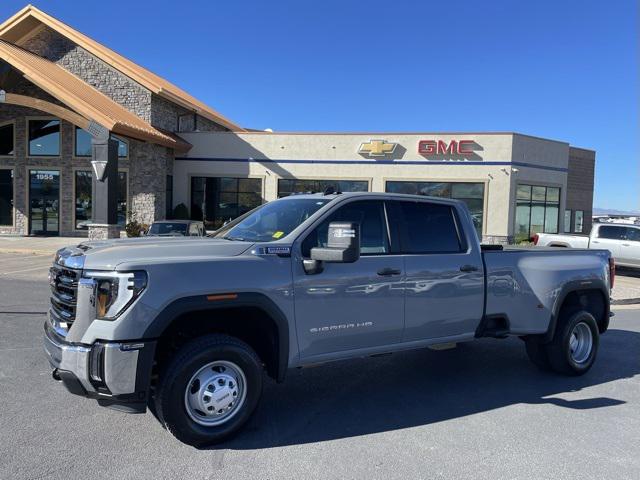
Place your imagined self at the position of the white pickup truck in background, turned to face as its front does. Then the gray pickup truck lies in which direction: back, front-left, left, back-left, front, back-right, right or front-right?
right

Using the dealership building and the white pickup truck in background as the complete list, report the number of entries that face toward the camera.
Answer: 1

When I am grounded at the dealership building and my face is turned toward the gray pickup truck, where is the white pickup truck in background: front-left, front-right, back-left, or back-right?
front-left

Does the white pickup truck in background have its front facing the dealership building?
no

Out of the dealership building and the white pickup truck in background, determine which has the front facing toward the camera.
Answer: the dealership building

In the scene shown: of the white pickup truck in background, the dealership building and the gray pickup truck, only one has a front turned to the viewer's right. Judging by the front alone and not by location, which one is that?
the white pickup truck in background

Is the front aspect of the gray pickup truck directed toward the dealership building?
no

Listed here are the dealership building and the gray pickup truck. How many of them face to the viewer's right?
0

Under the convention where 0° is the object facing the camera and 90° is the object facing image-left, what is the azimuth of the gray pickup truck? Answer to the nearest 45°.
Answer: approximately 45°

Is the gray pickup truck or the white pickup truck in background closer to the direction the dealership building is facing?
the gray pickup truck

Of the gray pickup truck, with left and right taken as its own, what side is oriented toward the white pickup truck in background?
back

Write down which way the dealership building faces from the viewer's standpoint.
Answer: facing the viewer

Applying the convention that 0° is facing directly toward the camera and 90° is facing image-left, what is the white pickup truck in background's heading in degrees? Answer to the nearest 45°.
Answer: approximately 270°
